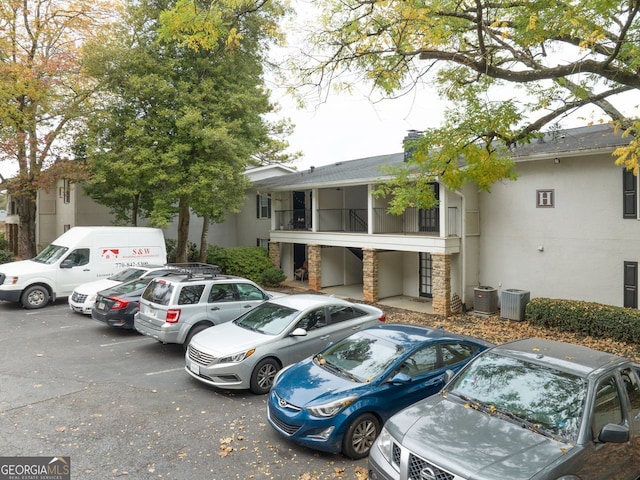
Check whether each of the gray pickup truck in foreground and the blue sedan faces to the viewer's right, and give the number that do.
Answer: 0

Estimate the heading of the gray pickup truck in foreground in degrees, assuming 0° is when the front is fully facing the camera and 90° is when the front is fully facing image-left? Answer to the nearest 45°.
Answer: approximately 45°

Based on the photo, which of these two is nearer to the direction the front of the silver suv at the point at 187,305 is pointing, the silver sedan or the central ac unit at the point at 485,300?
the central ac unit

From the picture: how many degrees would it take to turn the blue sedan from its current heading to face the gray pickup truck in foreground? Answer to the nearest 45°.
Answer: approximately 90° to its left

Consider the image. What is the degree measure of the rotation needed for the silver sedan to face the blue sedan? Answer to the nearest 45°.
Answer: approximately 90° to its left

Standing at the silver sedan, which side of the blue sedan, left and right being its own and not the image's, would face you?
right

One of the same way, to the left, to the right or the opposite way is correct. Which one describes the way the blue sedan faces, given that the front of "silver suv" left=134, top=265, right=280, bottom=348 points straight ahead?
the opposite way

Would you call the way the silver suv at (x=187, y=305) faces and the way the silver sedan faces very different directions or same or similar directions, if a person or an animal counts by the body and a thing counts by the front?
very different directions

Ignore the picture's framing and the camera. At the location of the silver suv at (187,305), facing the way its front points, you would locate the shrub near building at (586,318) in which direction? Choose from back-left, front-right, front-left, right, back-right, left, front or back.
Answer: front-right

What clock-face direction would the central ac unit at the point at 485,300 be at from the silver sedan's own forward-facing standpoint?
The central ac unit is roughly at 6 o'clock from the silver sedan.

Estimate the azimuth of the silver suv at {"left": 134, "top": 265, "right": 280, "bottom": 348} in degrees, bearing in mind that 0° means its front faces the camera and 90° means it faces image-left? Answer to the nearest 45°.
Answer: approximately 225°
